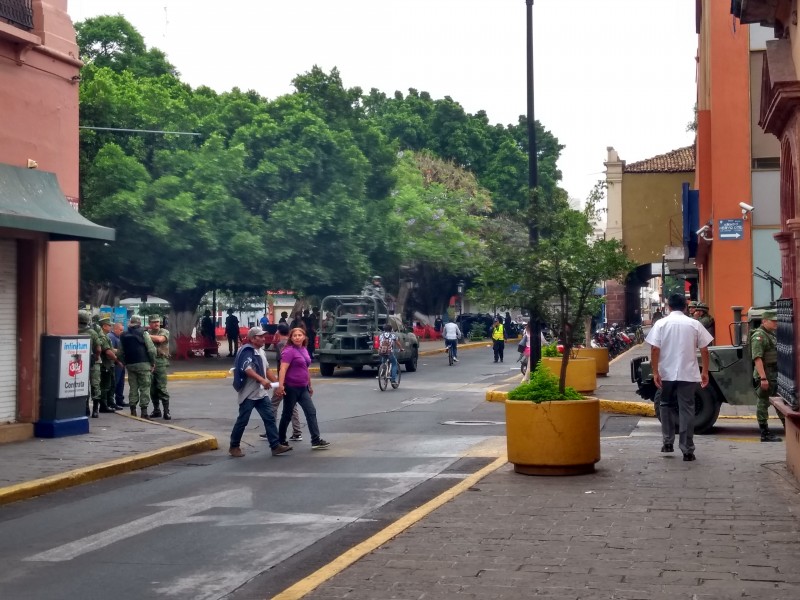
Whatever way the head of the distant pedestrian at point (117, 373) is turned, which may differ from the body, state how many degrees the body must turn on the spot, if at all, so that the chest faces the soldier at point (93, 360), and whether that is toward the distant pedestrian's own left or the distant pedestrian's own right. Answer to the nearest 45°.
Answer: approximately 90° to the distant pedestrian's own right

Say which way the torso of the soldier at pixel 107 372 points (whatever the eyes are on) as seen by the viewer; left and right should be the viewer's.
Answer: facing to the right of the viewer

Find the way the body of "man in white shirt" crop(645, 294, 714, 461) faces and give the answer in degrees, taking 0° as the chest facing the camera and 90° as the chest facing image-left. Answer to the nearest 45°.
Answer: approximately 180°

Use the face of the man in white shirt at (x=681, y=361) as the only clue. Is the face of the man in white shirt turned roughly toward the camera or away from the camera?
away from the camera

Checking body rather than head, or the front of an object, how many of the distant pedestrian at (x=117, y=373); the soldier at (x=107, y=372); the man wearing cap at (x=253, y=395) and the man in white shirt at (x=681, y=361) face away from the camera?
1

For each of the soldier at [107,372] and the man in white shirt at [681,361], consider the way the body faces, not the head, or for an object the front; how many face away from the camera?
1
